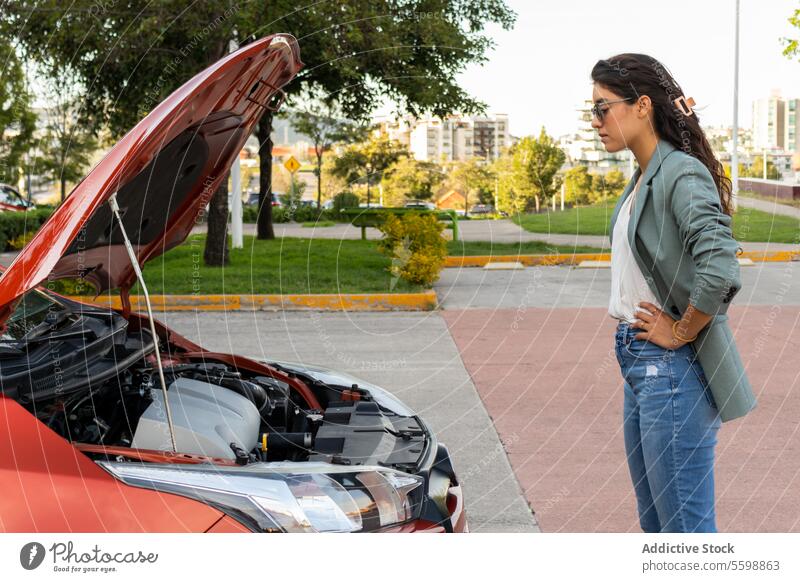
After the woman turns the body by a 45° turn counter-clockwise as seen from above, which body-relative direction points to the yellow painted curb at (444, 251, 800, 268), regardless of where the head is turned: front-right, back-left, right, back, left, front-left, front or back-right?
back-right

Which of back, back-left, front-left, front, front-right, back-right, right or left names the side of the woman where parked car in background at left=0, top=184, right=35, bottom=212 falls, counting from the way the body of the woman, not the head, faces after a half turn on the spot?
back-left

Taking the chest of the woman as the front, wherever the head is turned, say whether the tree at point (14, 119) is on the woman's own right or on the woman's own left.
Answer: on the woman's own right

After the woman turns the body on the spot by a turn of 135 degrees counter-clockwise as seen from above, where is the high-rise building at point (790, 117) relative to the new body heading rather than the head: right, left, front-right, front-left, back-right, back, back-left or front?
back-left

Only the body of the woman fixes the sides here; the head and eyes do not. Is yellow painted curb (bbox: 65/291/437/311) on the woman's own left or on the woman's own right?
on the woman's own right

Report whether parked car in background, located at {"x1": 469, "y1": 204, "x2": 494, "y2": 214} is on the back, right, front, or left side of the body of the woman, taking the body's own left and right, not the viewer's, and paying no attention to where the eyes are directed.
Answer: right

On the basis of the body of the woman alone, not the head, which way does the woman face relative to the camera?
to the viewer's left

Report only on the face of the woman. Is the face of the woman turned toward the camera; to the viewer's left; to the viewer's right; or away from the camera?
to the viewer's left
